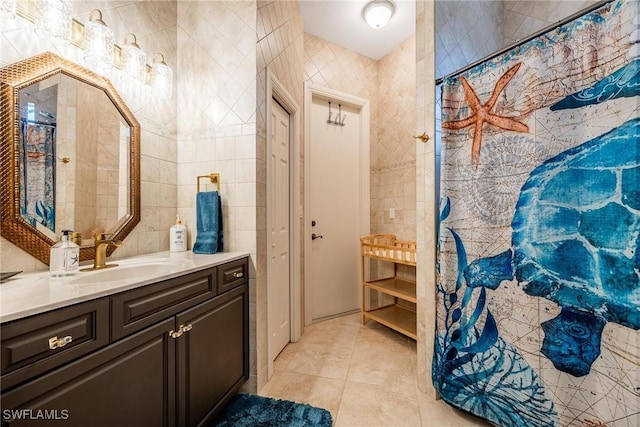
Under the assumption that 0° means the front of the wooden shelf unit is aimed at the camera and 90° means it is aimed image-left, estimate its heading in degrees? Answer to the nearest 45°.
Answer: approximately 45°

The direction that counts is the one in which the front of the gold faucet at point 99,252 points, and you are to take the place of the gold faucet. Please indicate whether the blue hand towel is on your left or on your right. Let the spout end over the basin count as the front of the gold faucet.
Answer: on your left

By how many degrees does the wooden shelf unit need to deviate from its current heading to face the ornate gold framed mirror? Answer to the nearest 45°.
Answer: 0° — it already faces it

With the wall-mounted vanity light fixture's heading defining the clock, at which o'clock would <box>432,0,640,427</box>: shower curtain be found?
The shower curtain is roughly at 12 o'clock from the wall-mounted vanity light fixture.

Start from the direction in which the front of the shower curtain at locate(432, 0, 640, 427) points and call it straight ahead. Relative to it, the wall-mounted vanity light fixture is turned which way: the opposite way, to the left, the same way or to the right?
the opposite way

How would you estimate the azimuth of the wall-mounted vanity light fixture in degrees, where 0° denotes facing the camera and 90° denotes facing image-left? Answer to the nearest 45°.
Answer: approximately 315°
